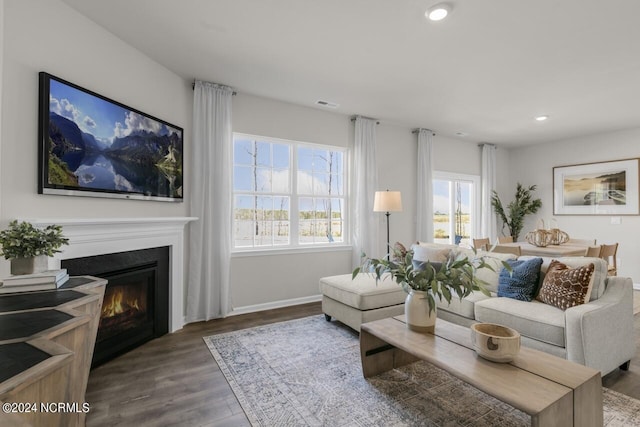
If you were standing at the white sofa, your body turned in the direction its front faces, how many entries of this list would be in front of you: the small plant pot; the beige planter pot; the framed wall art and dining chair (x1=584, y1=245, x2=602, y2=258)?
2

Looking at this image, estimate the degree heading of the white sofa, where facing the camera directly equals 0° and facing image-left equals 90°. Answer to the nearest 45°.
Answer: approximately 45°

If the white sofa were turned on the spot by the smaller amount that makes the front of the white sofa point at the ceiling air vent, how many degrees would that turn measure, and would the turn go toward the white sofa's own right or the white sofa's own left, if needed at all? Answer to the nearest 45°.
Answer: approximately 45° to the white sofa's own right

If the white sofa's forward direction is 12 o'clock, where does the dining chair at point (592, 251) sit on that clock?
The dining chair is roughly at 5 o'clock from the white sofa.

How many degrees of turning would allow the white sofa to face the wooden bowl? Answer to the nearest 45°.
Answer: approximately 45° to its left

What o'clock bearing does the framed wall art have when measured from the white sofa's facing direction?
The framed wall art is roughly at 5 o'clock from the white sofa.

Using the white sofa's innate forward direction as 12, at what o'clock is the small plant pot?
The small plant pot is roughly at 12 o'clock from the white sofa.

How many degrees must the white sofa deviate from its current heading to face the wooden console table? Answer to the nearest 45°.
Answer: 0° — it already faces it

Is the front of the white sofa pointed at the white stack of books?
yes

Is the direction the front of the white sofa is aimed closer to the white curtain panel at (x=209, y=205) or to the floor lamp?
the white curtain panel

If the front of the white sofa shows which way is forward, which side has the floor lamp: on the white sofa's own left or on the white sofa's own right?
on the white sofa's own right
